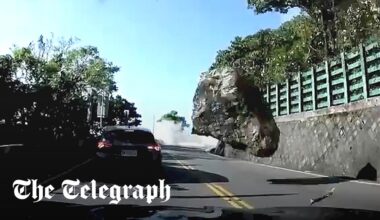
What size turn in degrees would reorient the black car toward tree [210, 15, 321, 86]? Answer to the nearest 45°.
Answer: approximately 45° to its right

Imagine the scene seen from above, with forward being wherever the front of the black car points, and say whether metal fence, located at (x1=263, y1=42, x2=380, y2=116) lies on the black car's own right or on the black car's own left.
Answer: on the black car's own right

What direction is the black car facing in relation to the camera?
away from the camera

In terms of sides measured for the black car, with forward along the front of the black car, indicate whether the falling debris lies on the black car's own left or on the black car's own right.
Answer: on the black car's own right
